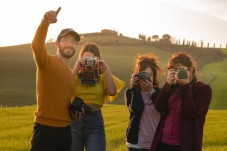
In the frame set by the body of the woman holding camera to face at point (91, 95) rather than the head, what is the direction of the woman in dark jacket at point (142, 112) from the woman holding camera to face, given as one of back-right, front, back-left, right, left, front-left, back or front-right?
left

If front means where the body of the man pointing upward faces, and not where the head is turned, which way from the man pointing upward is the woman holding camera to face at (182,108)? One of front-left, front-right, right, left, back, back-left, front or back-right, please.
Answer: front-left

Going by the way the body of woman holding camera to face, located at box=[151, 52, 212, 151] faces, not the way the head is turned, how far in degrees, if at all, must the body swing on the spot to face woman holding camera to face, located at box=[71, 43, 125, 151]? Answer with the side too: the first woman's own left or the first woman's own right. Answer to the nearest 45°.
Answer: approximately 45° to the first woman's own right

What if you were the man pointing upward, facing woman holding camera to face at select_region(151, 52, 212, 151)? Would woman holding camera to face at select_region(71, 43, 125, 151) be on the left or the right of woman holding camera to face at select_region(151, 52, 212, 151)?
left

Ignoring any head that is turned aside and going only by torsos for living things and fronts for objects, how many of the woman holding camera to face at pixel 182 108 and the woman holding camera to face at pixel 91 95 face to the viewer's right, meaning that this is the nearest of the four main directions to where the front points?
0

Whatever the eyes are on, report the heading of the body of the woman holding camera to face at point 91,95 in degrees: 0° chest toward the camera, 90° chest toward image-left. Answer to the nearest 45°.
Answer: approximately 0°

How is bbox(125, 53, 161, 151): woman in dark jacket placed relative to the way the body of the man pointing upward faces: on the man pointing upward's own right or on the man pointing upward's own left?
on the man pointing upward's own left

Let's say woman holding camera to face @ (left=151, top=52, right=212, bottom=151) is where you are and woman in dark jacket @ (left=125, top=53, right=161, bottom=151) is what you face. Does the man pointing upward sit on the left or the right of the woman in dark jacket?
left
